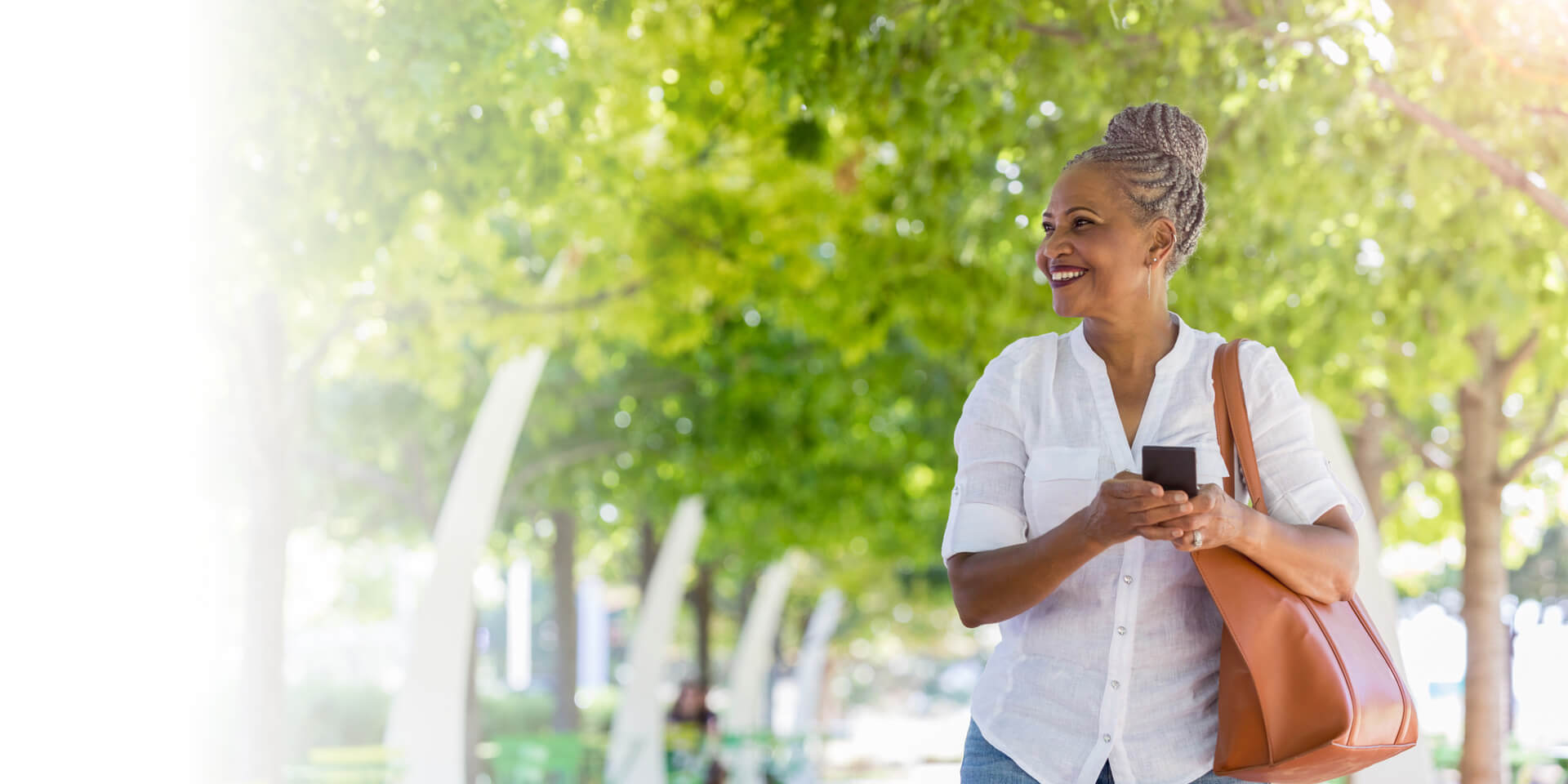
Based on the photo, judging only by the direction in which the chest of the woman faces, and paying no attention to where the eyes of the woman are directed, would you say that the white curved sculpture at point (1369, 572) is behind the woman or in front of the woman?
behind

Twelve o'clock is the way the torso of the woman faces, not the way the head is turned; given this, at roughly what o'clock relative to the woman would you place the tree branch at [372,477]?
The tree branch is roughly at 5 o'clock from the woman.

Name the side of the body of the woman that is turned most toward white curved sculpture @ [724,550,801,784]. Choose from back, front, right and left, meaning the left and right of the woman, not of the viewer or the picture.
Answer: back

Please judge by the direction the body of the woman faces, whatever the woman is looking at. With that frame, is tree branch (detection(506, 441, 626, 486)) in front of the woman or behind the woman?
behind

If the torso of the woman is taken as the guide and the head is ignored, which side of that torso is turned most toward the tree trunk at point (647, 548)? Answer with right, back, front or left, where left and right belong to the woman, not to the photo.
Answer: back

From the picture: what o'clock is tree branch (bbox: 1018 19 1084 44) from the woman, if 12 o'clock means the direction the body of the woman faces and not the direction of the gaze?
The tree branch is roughly at 6 o'clock from the woman.

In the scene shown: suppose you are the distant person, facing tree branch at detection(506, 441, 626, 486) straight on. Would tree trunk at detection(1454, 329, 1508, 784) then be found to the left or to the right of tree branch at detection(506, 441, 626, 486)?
left

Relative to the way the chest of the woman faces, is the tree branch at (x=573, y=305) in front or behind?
behind

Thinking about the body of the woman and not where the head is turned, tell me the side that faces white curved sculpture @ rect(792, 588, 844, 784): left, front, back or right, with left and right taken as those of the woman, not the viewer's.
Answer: back

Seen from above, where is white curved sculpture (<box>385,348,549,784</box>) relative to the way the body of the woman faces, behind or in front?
behind

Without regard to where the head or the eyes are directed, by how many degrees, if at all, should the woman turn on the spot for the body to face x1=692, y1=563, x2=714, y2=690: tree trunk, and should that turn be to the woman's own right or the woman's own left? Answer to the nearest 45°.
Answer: approximately 180°

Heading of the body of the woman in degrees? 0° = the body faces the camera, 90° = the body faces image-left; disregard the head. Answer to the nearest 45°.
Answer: approximately 0°

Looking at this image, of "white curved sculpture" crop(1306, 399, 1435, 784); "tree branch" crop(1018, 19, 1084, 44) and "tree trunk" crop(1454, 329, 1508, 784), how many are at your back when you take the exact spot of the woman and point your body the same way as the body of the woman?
3
